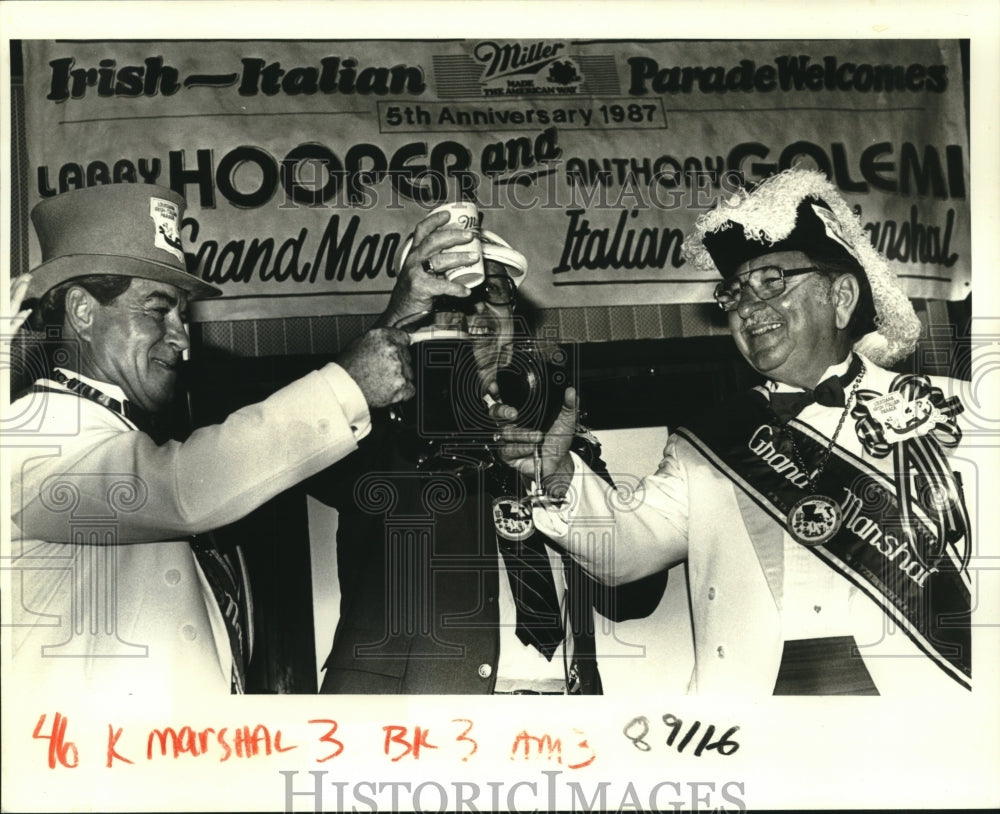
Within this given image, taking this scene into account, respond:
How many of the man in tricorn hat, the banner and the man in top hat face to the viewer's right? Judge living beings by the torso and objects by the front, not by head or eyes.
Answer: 1

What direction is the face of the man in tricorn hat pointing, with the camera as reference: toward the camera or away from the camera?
toward the camera

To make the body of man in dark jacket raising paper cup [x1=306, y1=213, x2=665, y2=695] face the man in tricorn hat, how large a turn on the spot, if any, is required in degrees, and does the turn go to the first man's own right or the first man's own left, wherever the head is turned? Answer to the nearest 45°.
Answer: approximately 45° to the first man's own left

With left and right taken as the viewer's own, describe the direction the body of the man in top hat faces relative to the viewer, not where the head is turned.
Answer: facing to the right of the viewer

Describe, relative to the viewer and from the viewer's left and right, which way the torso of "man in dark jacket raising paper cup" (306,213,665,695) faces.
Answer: facing the viewer and to the right of the viewer

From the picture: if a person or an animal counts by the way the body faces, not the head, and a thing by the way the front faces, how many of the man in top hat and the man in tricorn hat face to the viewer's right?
1

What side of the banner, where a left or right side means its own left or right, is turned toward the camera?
front

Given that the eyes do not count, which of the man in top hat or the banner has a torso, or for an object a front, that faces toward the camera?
the banner
